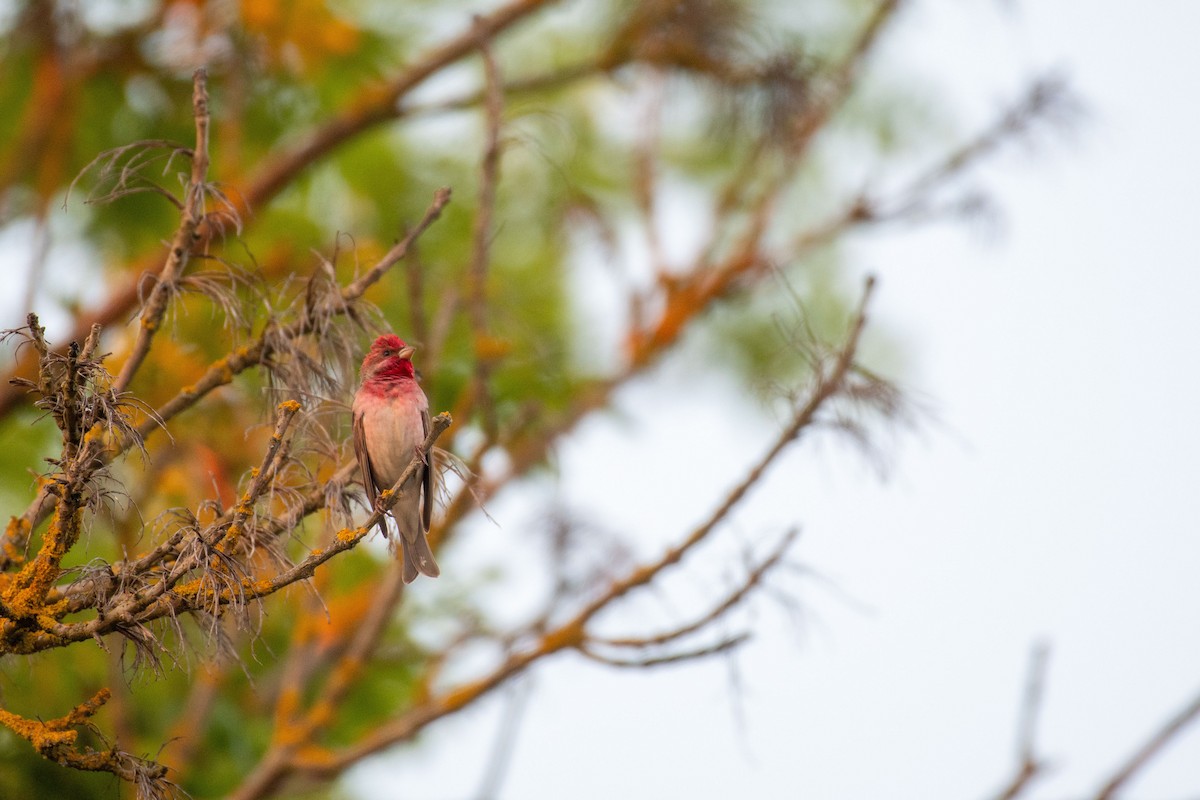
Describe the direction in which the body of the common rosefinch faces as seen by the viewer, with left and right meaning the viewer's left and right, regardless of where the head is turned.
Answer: facing the viewer

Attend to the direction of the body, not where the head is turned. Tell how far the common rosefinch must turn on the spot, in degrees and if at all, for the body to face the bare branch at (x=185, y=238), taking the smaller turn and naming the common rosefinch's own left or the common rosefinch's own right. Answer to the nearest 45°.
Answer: approximately 45° to the common rosefinch's own right
